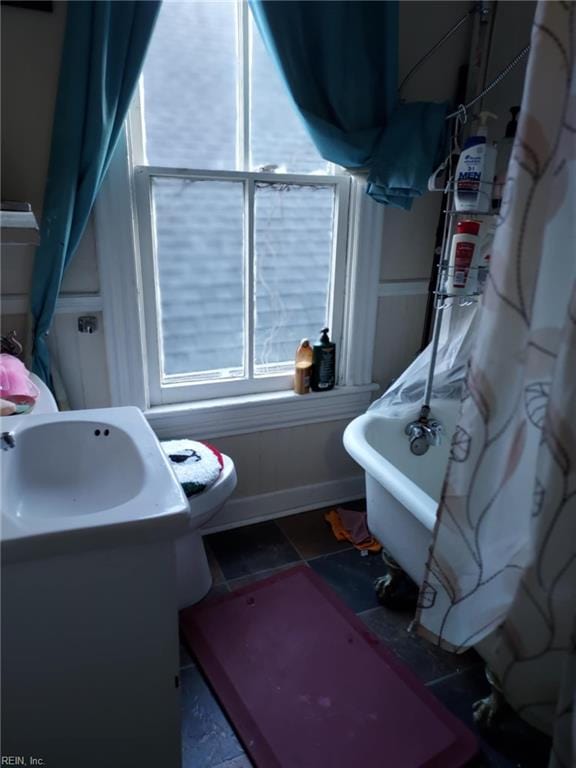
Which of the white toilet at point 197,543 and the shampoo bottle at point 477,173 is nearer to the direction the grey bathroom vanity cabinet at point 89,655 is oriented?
the shampoo bottle

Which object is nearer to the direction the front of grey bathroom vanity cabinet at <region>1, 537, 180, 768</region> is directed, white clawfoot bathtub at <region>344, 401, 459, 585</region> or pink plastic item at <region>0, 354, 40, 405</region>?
the white clawfoot bathtub

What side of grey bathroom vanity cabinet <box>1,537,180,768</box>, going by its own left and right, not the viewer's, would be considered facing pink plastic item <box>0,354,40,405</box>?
left

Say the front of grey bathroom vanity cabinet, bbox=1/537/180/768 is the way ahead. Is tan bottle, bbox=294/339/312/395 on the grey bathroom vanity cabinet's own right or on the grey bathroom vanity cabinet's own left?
on the grey bathroom vanity cabinet's own left

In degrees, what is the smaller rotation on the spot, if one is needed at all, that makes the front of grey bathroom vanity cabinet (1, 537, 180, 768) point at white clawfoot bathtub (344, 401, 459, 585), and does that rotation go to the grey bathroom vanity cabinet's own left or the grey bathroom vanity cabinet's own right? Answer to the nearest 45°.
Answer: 0° — it already faces it

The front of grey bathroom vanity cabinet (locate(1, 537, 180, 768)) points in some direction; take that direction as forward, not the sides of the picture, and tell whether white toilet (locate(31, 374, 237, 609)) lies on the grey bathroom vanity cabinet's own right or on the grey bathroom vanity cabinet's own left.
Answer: on the grey bathroom vanity cabinet's own left

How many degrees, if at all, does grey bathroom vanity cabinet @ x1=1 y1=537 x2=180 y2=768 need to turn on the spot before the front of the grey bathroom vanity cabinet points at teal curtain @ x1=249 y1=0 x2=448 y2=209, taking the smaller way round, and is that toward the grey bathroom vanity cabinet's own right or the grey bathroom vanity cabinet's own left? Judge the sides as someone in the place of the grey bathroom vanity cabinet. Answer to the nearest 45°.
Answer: approximately 45° to the grey bathroom vanity cabinet's own left

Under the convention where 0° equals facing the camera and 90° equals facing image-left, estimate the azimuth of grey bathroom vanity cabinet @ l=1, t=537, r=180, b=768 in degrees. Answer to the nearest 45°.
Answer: approximately 270°
